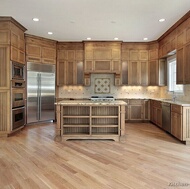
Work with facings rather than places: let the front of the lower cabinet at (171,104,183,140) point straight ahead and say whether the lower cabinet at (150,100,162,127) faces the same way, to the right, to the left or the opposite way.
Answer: the same way

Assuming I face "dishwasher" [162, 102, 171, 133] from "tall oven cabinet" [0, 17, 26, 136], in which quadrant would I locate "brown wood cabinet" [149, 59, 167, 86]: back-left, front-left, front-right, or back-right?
front-left

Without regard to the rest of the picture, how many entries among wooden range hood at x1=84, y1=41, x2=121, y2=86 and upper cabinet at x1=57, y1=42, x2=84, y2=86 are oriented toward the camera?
2

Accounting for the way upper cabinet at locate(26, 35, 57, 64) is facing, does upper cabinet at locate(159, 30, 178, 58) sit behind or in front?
in front

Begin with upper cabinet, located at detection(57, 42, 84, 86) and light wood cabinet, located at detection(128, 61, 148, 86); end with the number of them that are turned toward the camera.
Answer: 2

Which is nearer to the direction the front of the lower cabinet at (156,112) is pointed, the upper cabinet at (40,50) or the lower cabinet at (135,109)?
the upper cabinet

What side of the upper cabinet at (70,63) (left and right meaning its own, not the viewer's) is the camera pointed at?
front

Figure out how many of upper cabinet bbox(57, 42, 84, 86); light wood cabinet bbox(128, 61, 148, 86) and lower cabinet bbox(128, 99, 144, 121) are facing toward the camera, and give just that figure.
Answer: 3

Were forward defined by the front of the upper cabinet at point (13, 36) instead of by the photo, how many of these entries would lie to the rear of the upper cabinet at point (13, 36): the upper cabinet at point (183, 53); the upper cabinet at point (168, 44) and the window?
0

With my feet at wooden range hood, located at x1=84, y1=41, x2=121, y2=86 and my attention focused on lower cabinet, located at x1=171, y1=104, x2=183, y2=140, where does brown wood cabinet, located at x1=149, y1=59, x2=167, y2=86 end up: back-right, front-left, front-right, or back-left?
front-left

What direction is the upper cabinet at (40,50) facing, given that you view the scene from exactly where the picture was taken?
facing the viewer and to the right of the viewer

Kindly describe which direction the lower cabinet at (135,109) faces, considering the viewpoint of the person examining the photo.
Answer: facing the viewer

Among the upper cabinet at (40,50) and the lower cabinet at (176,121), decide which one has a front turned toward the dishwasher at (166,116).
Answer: the upper cabinet

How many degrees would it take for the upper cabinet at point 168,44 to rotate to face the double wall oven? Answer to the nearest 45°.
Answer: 0° — it already faces it

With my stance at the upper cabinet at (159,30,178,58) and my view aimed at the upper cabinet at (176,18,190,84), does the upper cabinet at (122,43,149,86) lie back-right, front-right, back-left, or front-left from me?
back-right

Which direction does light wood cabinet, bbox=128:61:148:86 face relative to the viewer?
toward the camera

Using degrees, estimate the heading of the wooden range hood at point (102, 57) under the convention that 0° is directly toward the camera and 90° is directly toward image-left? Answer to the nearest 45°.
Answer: approximately 0°

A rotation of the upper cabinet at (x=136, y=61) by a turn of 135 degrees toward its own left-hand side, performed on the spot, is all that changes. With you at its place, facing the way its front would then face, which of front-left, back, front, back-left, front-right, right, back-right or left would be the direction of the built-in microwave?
back

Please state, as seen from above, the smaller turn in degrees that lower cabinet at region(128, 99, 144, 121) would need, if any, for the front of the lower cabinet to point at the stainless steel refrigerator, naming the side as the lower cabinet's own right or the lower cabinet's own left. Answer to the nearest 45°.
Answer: approximately 90° to the lower cabinet's own right

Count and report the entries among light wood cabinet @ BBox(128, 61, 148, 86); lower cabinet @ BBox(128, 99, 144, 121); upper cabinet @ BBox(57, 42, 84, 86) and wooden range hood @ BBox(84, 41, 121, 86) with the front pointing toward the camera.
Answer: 4
